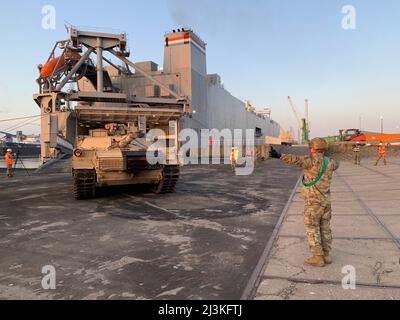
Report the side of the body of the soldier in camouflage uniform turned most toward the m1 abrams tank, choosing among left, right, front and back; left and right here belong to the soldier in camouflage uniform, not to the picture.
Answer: front

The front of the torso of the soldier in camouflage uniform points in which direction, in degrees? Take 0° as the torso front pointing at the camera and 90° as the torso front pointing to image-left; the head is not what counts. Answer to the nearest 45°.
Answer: approximately 135°
